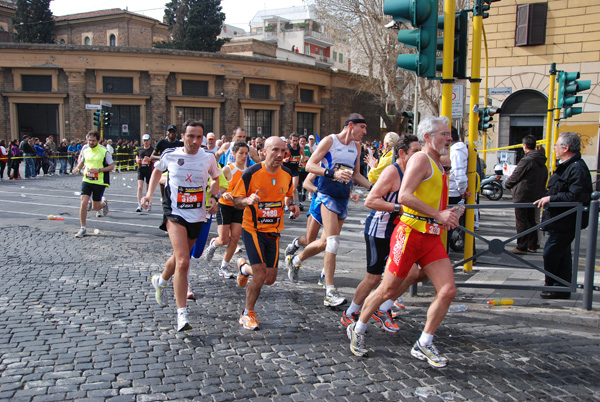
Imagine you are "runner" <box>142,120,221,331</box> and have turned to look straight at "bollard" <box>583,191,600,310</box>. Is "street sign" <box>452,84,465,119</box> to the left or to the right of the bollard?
left

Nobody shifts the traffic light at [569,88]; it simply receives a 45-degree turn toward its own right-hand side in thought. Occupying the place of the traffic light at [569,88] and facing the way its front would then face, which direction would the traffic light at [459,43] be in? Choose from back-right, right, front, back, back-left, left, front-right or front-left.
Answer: front-right

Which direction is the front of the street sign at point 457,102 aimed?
toward the camera

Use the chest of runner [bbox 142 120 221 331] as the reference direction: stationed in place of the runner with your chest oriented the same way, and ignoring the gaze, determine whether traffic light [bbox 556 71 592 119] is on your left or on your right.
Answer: on your left

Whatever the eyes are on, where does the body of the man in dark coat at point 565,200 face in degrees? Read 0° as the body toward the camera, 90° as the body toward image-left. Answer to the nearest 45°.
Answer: approximately 90°

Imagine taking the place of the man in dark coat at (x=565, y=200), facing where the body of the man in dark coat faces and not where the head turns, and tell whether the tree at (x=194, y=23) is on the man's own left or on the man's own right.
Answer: on the man's own right

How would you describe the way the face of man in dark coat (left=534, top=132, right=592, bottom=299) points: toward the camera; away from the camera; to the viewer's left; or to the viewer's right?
to the viewer's left
